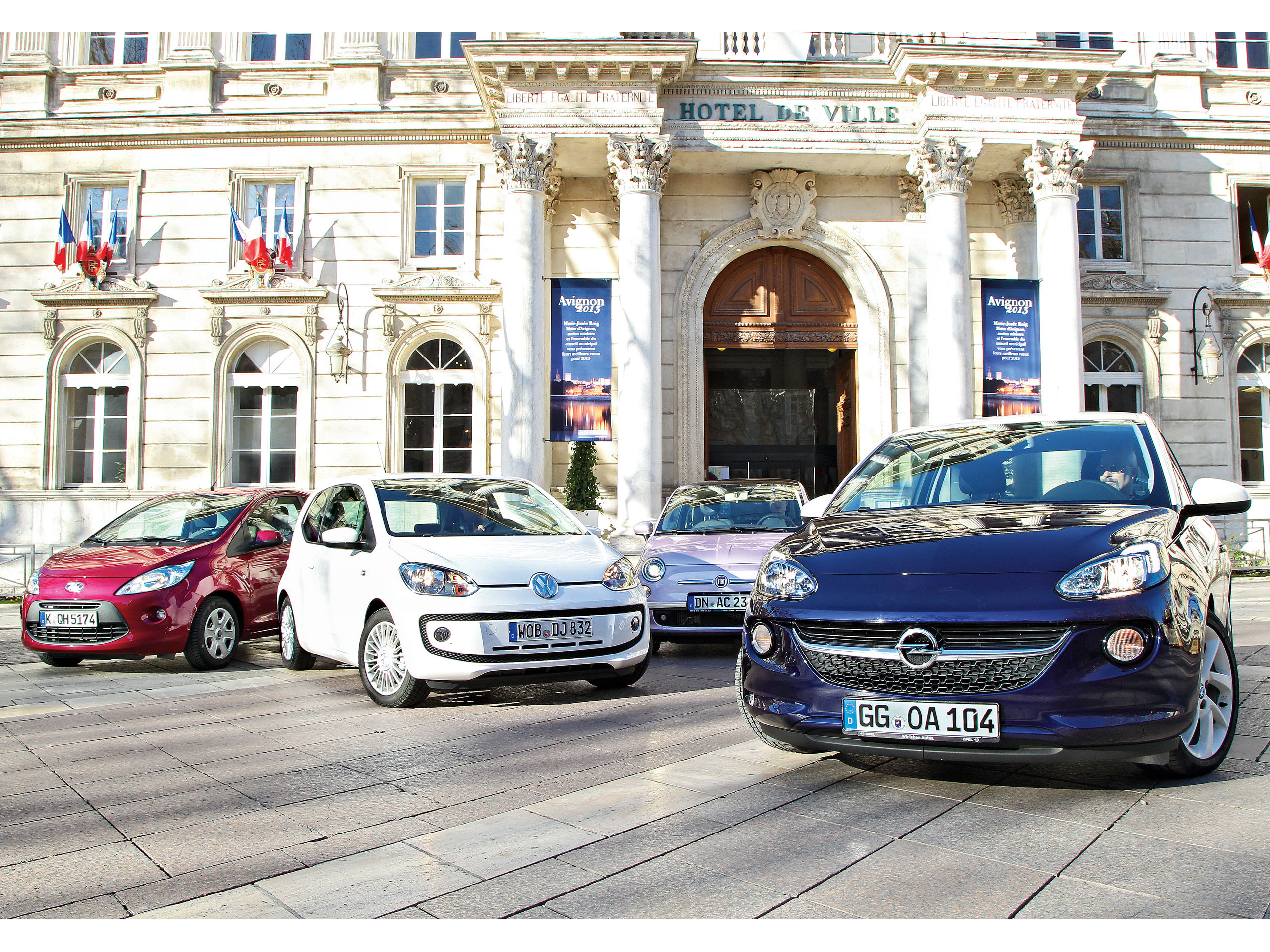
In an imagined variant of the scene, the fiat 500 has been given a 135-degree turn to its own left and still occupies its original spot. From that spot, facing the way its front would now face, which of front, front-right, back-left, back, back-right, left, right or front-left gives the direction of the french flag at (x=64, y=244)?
left

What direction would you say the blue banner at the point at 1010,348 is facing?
toward the camera

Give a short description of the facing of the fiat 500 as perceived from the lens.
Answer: facing the viewer

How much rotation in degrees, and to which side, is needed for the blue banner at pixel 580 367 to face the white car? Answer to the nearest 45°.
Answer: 0° — it already faces it

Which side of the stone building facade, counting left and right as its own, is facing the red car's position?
front

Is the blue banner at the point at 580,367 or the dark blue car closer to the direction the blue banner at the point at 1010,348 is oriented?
the dark blue car

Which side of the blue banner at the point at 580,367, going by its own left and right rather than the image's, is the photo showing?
front

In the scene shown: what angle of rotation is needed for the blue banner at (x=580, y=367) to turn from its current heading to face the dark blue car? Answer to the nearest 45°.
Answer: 0° — it already faces it

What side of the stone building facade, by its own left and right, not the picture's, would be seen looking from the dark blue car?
front

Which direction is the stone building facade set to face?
toward the camera

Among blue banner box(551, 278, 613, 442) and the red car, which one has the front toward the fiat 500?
the blue banner

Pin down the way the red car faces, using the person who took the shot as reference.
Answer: facing the viewer and to the left of the viewer

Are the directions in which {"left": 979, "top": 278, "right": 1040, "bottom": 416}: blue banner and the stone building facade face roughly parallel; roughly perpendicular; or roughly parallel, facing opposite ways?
roughly parallel
